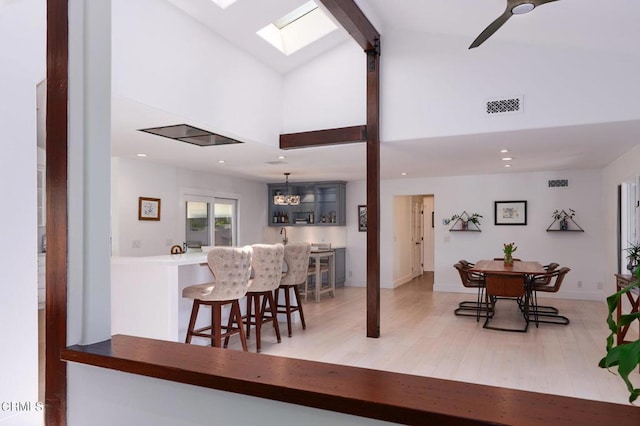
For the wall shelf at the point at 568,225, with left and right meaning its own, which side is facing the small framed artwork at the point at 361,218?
right

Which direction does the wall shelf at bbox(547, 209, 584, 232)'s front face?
toward the camera

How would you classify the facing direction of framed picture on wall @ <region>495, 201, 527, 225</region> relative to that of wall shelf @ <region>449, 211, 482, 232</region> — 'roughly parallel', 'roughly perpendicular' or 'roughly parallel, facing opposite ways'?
roughly parallel

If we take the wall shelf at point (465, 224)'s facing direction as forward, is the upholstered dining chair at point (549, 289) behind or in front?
in front

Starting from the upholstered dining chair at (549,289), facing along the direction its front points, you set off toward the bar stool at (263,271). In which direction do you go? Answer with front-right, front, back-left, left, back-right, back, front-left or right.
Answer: front-left

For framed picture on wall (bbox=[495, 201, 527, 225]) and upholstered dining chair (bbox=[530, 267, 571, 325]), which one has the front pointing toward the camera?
the framed picture on wall

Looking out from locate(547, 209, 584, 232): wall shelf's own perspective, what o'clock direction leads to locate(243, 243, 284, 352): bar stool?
The bar stool is roughly at 1 o'clock from the wall shelf.

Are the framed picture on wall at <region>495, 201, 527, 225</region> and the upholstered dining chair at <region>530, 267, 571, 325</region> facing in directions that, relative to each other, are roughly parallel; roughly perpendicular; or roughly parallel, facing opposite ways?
roughly perpendicular

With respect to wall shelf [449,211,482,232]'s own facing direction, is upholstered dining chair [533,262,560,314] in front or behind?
in front

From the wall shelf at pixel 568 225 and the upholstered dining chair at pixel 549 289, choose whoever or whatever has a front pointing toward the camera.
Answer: the wall shelf

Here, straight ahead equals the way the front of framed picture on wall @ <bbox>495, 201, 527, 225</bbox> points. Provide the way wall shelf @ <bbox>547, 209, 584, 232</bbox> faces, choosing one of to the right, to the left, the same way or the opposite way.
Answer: the same way

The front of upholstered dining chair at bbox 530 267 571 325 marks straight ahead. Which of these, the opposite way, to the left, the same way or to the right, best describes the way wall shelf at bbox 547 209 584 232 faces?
to the left

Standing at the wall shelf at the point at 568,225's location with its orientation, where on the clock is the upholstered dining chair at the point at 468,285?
The upholstered dining chair is roughly at 1 o'clock from the wall shelf.

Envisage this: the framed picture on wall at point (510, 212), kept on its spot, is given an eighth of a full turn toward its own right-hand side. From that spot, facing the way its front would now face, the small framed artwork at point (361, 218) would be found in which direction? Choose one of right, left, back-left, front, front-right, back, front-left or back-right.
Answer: front-right

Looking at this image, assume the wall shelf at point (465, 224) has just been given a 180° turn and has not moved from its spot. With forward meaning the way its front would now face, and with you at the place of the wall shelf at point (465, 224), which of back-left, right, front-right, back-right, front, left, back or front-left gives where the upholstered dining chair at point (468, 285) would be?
back

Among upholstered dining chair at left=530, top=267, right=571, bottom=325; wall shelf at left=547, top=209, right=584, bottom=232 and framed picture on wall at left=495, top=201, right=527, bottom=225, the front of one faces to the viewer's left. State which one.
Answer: the upholstered dining chair

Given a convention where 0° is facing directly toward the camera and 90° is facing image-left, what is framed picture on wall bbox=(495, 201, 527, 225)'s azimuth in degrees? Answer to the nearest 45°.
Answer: approximately 0°

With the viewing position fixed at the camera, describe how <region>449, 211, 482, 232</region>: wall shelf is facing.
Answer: facing the viewer

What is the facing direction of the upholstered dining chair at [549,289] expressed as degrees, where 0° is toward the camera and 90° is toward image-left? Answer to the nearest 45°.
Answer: approximately 90°

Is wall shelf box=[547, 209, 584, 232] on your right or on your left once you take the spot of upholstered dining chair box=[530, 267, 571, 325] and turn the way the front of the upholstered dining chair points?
on your right

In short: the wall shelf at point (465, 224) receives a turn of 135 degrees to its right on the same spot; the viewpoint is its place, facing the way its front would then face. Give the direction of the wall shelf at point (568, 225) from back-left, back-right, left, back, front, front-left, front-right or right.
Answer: back-right
